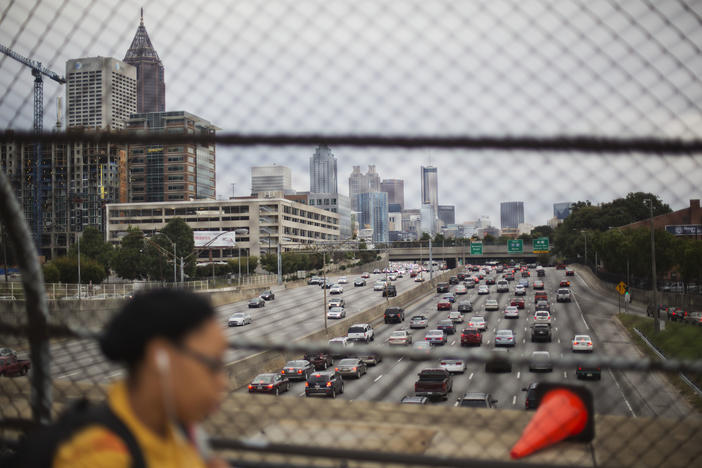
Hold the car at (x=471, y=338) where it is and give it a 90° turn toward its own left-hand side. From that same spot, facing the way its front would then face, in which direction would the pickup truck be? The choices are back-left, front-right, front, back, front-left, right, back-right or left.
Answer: left

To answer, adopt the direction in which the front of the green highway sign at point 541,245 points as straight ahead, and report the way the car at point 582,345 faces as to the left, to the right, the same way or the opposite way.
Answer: the opposite way

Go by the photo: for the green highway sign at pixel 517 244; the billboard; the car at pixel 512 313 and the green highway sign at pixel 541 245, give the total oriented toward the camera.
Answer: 3

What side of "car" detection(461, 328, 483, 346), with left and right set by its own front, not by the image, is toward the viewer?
back

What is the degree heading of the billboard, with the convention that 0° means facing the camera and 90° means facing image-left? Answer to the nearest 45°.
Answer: approximately 0°

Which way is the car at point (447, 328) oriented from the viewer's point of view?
away from the camera

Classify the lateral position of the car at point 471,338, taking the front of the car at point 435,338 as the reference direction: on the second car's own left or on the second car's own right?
on the second car's own right

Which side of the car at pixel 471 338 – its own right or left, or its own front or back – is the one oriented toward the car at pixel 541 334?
right

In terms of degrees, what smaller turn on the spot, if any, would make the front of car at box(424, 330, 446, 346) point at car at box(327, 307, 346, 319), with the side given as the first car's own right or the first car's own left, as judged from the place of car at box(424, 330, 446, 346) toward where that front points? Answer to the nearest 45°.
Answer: approximately 45° to the first car's own left

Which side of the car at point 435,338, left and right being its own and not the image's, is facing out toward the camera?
back
